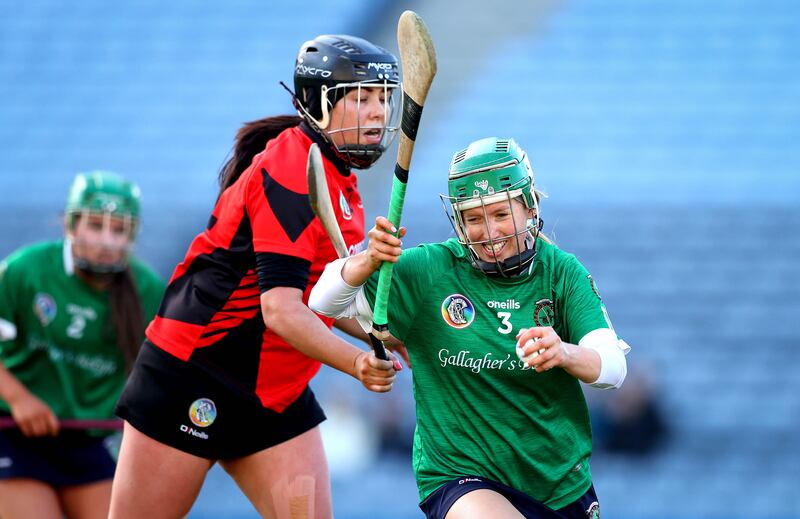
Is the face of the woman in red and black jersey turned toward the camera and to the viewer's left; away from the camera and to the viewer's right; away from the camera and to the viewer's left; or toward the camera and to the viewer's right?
toward the camera and to the viewer's right

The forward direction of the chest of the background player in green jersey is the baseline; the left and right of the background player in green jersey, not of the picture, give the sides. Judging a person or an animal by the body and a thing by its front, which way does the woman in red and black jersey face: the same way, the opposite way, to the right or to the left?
to the left

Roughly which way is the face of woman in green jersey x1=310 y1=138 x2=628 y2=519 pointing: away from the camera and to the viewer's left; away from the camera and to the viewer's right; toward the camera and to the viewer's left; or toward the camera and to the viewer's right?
toward the camera and to the viewer's left

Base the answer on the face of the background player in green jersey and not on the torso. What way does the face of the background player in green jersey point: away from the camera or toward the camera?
toward the camera

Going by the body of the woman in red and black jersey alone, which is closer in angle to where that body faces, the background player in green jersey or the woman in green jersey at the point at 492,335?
the woman in green jersey

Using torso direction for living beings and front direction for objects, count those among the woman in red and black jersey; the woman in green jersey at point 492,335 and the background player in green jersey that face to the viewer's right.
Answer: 1

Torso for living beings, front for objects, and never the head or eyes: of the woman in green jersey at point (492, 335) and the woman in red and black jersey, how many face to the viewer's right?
1

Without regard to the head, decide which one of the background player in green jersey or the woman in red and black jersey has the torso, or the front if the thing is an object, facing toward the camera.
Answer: the background player in green jersey

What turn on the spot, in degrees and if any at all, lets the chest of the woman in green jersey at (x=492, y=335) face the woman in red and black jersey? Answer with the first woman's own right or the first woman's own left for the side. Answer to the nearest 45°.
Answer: approximately 90° to the first woman's own right

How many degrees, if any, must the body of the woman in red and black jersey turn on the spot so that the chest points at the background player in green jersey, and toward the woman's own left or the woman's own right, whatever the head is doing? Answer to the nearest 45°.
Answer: approximately 135° to the woman's own left

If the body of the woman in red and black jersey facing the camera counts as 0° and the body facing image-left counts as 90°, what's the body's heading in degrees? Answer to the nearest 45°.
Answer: approximately 270°

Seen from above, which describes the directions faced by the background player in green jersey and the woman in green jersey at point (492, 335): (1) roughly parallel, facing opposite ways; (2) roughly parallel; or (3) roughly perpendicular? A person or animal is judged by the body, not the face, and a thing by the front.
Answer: roughly parallel

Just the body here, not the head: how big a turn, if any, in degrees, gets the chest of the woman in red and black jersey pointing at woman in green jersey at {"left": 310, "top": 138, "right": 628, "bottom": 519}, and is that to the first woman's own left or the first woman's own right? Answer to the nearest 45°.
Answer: approximately 45° to the first woman's own right

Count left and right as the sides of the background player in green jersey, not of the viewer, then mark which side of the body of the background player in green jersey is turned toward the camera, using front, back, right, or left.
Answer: front

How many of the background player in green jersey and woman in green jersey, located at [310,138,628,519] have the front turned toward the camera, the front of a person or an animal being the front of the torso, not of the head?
2

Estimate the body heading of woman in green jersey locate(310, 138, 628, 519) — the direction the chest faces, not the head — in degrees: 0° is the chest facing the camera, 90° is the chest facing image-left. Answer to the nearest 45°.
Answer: approximately 0°

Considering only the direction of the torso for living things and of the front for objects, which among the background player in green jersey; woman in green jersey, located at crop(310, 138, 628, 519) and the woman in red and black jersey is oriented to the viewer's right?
the woman in red and black jersey

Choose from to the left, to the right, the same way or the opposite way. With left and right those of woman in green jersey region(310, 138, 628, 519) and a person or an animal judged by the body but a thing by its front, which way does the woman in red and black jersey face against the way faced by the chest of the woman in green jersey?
to the left
